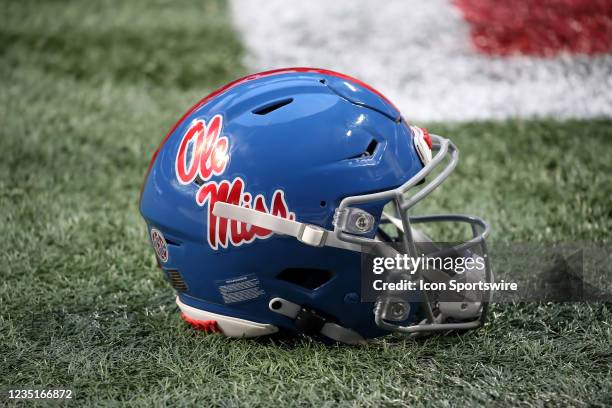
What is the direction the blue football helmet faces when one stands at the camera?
facing to the right of the viewer
